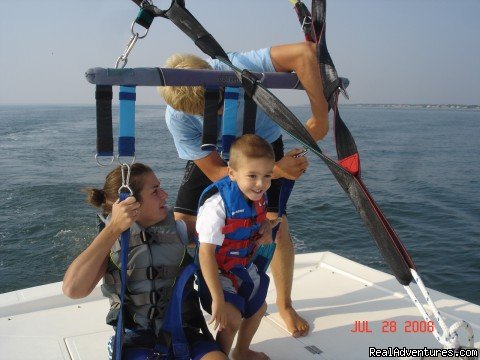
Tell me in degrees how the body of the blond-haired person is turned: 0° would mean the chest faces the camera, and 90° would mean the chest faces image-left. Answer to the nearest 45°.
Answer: approximately 315°
